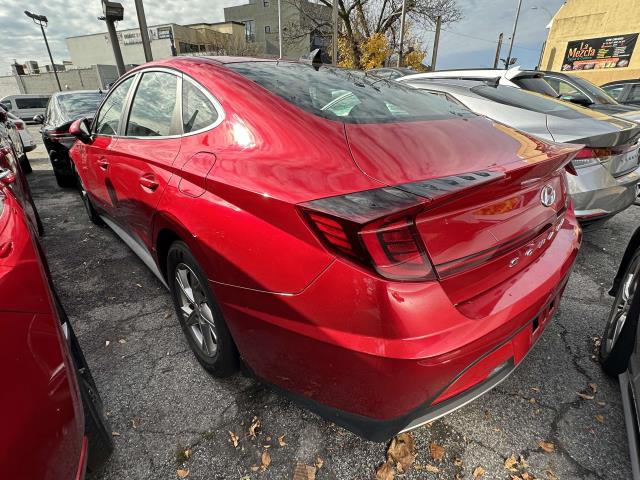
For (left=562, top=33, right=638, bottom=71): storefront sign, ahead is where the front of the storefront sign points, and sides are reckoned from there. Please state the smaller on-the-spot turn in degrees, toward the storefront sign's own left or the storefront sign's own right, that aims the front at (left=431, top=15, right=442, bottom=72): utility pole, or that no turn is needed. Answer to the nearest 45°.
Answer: approximately 45° to the storefront sign's own right

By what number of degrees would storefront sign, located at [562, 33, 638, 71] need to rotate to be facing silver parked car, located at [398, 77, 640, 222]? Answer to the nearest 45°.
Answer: approximately 45° to its left

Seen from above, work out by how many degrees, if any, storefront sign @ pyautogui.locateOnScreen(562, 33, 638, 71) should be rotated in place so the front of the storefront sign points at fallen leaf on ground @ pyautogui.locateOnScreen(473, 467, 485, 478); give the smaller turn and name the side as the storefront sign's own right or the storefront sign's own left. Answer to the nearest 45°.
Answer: approximately 45° to the storefront sign's own left

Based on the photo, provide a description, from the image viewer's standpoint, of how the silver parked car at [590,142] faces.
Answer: facing away from the viewer and to the left of the viewer

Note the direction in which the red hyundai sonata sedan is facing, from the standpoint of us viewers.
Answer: facing away from the viewer and to the left of the viewer

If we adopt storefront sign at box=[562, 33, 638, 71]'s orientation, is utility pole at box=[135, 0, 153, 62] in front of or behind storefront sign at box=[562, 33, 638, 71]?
in front

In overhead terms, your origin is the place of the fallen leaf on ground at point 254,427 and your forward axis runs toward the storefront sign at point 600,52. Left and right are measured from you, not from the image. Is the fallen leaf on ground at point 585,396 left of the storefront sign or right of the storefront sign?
right

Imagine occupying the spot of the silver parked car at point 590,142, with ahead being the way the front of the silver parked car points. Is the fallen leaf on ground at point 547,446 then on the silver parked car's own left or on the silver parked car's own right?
on the silver parked car's own left

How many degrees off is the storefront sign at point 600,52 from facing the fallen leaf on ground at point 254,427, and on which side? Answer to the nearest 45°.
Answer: approximately 45° to its left

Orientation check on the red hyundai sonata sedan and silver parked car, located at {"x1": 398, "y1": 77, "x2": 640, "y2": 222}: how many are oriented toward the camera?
0

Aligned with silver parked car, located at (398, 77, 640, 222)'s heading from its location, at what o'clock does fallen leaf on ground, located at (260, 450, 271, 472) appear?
The fallen leaf on ground is roughly at 8 o'clock from the silver parked car.

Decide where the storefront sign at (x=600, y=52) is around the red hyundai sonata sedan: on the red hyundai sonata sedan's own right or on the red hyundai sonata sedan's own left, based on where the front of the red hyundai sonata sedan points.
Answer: on the red hyundai sonata sedan's own right

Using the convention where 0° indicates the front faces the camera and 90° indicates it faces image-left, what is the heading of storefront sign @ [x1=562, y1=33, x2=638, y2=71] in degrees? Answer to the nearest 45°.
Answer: approximately 45°
